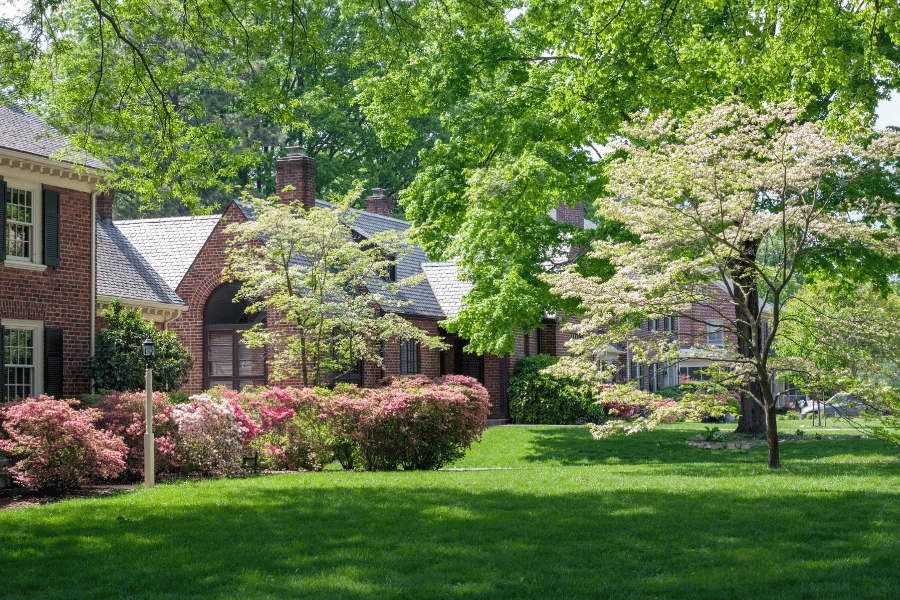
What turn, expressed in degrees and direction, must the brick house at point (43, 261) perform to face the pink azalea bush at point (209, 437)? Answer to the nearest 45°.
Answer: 0° — it already faces it

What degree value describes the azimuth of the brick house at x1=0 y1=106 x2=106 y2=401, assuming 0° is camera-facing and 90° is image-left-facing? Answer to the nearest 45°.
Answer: approximately 315°

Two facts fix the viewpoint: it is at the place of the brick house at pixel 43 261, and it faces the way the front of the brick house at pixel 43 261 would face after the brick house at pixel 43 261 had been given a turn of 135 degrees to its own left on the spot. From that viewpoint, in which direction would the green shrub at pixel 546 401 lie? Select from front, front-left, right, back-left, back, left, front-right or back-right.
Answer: front-right

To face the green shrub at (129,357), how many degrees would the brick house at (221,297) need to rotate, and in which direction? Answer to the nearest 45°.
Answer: approximately 45° to its right

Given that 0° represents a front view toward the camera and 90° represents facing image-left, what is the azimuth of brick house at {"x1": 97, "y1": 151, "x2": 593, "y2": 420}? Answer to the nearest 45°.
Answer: approximately 315°

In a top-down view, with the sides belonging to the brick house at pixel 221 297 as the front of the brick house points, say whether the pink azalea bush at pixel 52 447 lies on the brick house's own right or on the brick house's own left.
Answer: on the brick house's own right
